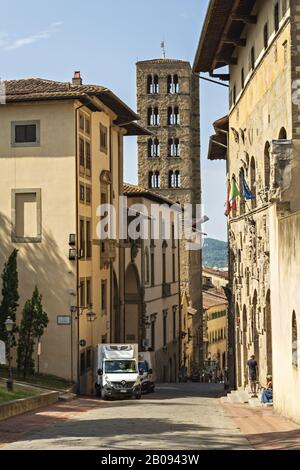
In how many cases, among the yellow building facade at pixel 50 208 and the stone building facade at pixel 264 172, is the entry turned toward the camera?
0

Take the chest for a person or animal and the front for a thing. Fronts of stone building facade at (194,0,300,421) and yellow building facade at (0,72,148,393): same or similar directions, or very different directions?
very different directions

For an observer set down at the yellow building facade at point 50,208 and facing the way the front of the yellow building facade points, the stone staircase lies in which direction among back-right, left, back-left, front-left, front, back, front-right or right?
front-right

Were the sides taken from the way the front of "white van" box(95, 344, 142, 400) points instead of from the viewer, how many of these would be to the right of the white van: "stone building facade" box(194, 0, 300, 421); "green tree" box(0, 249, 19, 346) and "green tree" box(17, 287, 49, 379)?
2

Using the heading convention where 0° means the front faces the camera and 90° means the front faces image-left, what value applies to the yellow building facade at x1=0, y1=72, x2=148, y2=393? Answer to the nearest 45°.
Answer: approximately 270°

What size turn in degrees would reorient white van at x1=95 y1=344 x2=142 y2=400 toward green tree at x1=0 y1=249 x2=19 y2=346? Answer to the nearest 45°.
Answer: approximately 90° to its right

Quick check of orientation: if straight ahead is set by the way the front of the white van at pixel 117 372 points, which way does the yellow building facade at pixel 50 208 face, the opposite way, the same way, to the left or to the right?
to the left

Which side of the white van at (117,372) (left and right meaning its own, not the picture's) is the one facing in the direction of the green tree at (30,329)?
right

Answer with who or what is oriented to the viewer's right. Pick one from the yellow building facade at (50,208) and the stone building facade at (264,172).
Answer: the yellow building facade

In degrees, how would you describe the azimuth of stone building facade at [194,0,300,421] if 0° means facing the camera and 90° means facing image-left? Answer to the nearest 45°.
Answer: approximately 90°
